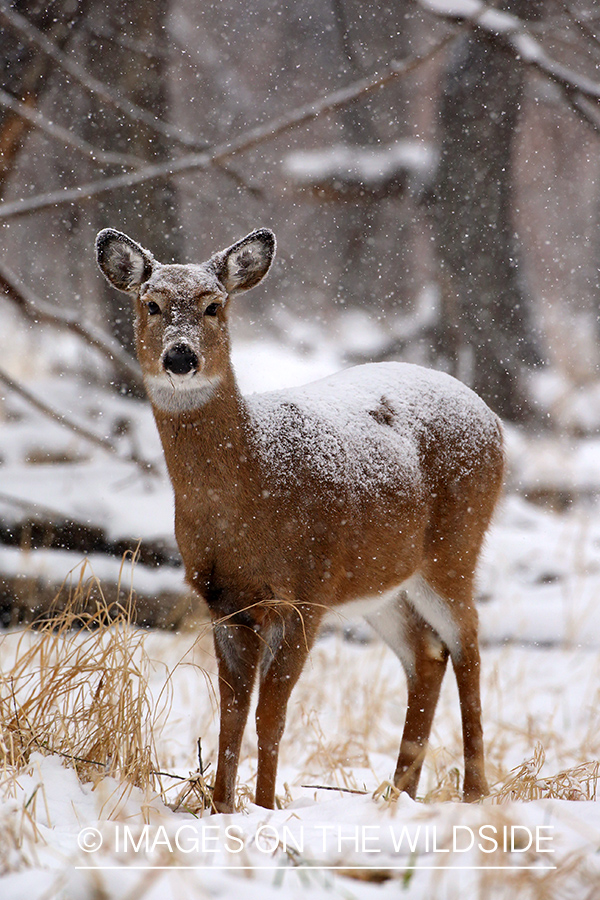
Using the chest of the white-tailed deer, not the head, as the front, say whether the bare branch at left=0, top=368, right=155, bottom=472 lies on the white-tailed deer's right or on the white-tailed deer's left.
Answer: on the white-tailed deer's right

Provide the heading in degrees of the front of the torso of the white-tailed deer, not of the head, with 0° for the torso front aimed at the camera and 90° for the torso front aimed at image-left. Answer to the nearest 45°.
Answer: approximately 45°

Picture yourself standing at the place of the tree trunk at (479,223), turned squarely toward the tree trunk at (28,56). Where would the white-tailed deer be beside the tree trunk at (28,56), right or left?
left

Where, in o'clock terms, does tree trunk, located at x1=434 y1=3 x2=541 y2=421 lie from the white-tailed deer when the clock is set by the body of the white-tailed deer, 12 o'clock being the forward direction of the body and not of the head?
The tree trunk is roughly at 5 o'clock from the white-tailed deer.
